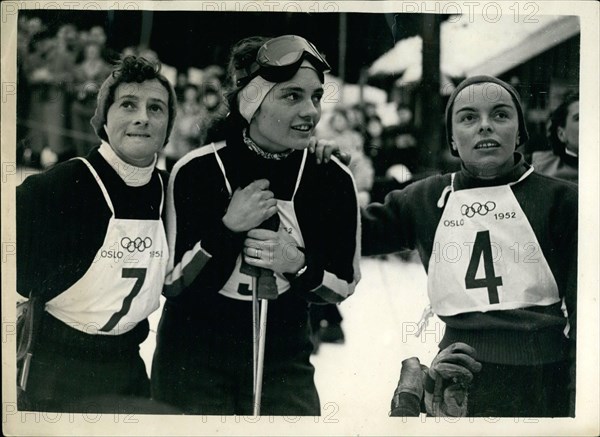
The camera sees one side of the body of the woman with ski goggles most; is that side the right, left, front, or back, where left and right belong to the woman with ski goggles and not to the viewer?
front

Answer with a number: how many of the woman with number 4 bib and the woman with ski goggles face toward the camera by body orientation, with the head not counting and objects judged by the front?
2

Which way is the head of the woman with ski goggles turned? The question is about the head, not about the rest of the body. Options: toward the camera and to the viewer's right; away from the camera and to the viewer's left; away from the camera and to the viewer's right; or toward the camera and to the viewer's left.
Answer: toward the camera and to the viewer's right

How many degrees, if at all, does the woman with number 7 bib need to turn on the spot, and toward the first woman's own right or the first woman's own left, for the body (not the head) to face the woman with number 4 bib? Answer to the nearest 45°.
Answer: approximately 45° to the first woman's own left

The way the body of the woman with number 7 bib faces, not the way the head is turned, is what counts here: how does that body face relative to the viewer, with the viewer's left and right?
facing the viewer and to the right of the viewer

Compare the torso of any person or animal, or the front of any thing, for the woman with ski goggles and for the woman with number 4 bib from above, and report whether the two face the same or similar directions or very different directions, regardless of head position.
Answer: same or similar directions

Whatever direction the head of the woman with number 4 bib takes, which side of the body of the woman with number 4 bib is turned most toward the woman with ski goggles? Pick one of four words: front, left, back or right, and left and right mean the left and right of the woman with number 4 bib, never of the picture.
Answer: right

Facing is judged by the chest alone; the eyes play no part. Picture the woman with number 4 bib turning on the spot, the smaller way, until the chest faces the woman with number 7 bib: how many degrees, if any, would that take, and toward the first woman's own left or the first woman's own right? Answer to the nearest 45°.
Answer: approximately 90° to the first woman's own right

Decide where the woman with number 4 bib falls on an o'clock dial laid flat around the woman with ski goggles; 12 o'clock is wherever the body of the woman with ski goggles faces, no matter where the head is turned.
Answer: The woman with number 4 bib is roughly at 9 o'clock from the woman with ski goggles.

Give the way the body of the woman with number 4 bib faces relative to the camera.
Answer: toward the camera
